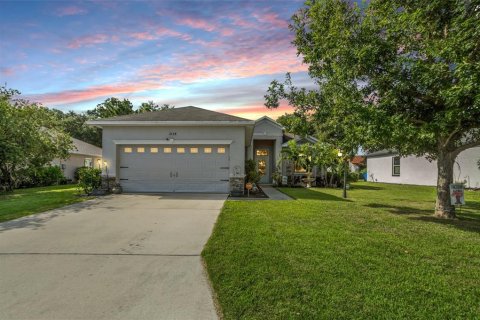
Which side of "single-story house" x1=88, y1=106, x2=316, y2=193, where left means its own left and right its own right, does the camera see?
front

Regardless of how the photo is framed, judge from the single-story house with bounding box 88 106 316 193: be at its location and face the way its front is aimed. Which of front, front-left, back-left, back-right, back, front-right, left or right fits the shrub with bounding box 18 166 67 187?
back-right

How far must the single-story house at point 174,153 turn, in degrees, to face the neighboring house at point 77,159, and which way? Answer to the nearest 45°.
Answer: approximately 135° to its right

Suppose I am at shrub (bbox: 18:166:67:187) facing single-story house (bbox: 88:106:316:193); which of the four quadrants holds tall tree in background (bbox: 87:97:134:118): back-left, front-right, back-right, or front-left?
back-left

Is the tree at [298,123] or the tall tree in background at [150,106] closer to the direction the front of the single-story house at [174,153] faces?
the tree

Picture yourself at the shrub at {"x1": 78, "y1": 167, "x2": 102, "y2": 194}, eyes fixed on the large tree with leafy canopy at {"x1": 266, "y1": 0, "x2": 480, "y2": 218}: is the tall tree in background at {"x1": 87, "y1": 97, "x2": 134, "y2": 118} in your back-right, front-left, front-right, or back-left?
back-left

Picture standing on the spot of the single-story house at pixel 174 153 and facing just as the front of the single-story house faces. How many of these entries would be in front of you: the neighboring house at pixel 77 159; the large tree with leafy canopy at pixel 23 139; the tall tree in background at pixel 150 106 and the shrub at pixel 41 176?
0

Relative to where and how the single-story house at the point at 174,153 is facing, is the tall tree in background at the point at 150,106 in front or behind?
behind

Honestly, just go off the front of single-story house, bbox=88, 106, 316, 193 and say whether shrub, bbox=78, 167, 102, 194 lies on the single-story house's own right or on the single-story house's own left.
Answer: on the single-story house's own right

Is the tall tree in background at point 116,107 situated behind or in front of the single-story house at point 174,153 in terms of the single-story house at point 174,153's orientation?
behind

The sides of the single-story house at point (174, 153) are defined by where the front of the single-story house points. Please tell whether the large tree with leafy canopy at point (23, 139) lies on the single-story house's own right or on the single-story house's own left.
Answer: on the single-story house's own right
